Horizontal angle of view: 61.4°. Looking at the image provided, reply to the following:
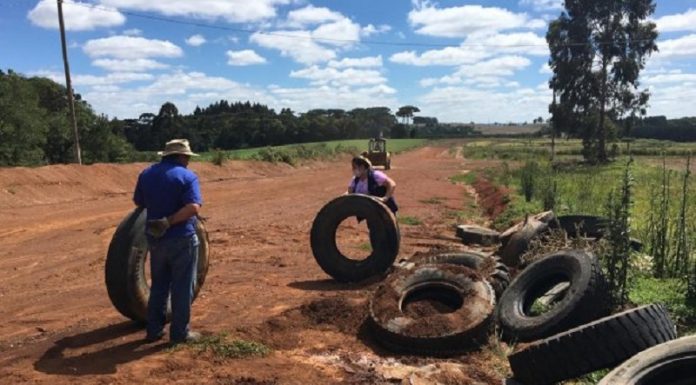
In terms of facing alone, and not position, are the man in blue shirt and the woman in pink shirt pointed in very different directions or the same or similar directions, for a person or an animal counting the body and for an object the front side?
very different directions

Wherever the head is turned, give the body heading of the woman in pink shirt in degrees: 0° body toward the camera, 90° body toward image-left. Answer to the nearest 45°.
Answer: approximately 45°

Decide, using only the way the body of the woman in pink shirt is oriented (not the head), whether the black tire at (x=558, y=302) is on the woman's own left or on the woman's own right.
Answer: on the woman's own left

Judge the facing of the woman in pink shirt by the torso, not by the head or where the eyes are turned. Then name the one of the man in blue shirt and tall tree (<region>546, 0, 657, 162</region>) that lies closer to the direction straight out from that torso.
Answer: the man in blue shirt

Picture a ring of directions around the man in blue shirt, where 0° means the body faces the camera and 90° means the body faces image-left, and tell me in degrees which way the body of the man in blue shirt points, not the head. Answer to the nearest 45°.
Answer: approximately 225°

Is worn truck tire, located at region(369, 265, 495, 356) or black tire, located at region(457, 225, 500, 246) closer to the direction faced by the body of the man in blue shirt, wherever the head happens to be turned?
the black tire

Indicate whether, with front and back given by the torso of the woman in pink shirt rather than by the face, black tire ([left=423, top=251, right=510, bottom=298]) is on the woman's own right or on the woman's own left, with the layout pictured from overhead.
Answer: on the woman's own left

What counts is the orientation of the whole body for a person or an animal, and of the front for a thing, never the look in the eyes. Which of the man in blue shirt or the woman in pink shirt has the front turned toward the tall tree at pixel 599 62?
the man in blue shirt

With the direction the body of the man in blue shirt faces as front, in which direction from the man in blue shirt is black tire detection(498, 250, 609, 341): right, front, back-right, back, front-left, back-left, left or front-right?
front-right

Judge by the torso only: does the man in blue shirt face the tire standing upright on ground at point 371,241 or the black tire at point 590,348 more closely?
the tire standing upright on ground
